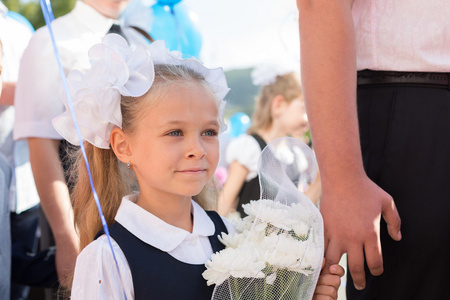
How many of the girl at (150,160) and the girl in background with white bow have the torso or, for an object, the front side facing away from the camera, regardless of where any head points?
0

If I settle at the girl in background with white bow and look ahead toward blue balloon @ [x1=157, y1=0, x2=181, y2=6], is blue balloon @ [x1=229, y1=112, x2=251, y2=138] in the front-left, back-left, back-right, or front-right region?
back-right

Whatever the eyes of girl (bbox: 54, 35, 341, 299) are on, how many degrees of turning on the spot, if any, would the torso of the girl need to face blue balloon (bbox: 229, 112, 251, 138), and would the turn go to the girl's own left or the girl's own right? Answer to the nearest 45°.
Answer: approximately 135° to the girl's own left

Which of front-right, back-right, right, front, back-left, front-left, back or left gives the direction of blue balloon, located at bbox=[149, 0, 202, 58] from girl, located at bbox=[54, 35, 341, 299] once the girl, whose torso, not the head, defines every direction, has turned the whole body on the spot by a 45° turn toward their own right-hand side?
back

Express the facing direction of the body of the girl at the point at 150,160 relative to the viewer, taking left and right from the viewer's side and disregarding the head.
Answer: facing the viewer and to the right of the viewer

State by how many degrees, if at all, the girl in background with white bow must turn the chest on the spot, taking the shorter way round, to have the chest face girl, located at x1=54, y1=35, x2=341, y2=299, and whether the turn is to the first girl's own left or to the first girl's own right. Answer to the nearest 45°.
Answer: approximately 90° to the first girl's own right

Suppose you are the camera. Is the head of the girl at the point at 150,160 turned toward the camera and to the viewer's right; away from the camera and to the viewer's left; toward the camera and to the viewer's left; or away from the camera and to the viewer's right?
toward the camera and to the viewer's right
